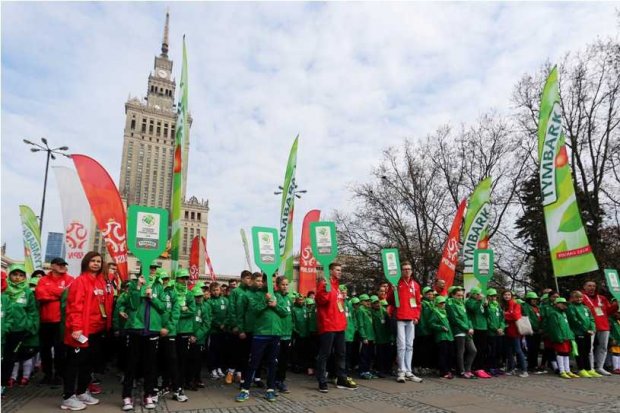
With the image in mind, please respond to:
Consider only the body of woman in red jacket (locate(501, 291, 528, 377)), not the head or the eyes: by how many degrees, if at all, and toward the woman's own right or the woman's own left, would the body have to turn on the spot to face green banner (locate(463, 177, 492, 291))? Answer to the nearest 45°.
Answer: approximately 135° to the woman's own right

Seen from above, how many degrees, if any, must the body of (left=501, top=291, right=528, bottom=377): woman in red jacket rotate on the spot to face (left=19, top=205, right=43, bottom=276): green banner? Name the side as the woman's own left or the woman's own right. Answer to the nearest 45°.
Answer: approximately 45° to the woman's own right

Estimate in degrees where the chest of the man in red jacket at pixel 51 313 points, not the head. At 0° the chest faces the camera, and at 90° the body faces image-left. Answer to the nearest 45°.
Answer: approximately 315°

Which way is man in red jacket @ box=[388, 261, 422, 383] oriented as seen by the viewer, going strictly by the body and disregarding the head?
toward the camera

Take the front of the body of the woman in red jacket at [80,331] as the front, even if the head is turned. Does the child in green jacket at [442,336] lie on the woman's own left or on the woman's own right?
on the woman's own left

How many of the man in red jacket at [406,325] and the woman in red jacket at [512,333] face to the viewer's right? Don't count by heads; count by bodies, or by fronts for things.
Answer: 0

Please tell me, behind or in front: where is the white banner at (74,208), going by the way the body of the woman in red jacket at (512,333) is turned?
in front

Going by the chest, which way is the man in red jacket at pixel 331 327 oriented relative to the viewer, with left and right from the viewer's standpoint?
facing the viewer and to the right of the viewer

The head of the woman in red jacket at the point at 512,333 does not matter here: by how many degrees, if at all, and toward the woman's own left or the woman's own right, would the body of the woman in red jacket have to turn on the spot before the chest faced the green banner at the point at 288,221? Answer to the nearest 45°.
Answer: approximately 45° to the woman's own right

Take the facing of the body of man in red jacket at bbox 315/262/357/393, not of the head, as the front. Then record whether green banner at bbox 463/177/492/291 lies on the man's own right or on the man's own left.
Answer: on the man's own left

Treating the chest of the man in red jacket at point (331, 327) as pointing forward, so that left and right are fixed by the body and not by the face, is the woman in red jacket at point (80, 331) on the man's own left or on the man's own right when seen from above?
on the man's own right

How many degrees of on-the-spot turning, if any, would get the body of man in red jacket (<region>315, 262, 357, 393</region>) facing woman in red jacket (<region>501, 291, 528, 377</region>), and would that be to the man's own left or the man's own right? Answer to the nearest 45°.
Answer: approximately 90° to the man's own left
